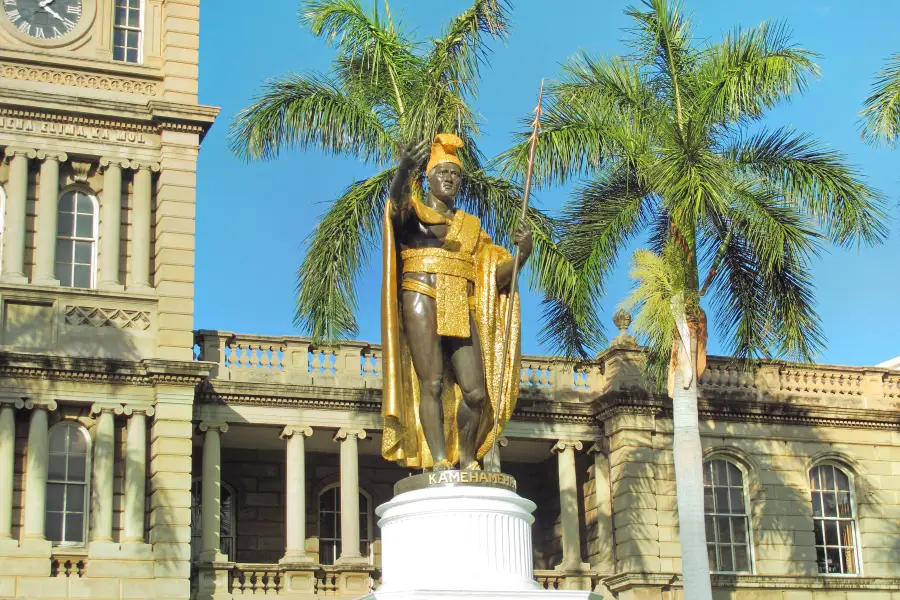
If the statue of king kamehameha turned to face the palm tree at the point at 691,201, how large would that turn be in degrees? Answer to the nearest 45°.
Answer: approximately 135° to its left

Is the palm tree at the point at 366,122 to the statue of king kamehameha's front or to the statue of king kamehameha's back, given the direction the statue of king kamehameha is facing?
to the back

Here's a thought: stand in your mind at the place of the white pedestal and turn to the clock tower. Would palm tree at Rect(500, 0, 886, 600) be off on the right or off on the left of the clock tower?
right

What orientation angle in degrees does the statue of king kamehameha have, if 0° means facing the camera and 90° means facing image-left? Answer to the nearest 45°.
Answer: approximately 315°

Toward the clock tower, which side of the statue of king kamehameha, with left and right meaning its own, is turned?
back
